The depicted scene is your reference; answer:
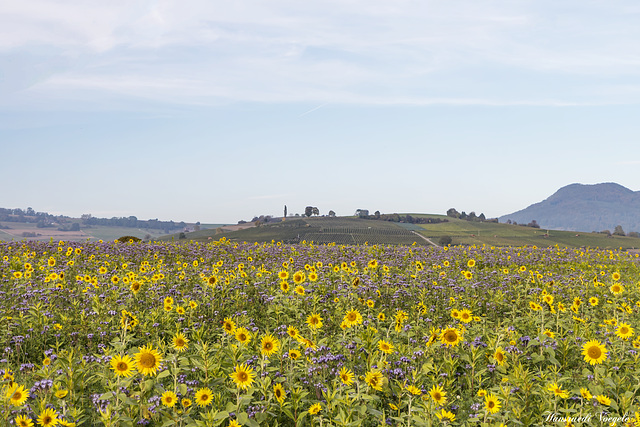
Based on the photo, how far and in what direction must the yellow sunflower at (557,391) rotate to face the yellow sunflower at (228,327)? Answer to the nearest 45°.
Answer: approximately 90° to its right

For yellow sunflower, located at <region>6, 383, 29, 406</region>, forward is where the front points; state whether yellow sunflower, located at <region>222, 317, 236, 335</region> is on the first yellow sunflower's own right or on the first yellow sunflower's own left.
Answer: on the first yellow sunflower's own left

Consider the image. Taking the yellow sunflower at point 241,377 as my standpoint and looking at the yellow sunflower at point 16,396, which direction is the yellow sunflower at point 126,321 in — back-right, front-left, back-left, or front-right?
front-right

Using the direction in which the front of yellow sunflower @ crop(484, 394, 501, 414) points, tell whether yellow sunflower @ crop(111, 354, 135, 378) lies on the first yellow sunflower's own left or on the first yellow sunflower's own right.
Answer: on the first yellow sunflower's own right

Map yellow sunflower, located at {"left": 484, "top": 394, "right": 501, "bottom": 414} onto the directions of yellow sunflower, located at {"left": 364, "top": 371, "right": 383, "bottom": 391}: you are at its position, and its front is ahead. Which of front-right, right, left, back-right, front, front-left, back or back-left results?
left

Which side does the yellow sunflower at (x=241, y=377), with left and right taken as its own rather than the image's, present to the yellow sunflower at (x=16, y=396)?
right

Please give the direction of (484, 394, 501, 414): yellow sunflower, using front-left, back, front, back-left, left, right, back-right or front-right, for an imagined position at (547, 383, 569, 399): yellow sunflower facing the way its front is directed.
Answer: front-right

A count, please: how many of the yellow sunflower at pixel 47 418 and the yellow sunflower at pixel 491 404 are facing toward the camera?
2

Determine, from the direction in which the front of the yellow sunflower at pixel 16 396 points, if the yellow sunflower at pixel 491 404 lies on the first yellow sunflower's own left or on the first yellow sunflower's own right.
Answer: on the first yellow sunflower's own left

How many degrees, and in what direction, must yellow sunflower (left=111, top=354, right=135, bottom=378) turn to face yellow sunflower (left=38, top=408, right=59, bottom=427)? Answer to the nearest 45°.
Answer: approximately 45° to its right

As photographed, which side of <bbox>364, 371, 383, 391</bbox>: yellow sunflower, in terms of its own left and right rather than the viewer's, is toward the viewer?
front

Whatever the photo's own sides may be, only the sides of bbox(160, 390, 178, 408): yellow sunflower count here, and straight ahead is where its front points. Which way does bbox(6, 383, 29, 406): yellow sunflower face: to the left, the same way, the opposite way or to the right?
the same way

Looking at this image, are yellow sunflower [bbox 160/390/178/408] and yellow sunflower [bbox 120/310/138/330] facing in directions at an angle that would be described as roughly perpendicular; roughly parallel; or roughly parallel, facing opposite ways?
roughly parallel

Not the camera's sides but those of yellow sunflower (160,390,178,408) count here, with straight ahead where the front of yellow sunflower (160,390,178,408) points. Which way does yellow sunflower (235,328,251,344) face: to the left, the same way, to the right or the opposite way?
the same way

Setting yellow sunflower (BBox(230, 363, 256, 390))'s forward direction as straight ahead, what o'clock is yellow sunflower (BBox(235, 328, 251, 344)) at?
yellow sunflower (BBox(235, 328, 251, 344)) is roughly at 6 o'clock from yellow sunflower (BBox(230, 363, 256, 390)).

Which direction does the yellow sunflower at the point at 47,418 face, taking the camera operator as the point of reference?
facing the viewer

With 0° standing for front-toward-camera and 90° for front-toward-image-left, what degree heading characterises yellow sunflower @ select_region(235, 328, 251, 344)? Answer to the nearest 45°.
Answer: approximately 0°
